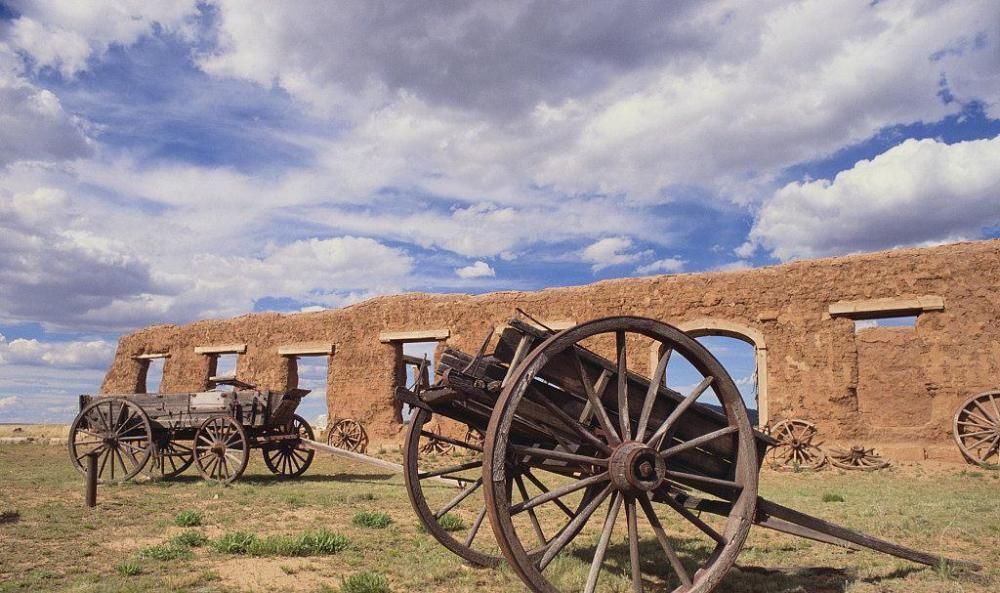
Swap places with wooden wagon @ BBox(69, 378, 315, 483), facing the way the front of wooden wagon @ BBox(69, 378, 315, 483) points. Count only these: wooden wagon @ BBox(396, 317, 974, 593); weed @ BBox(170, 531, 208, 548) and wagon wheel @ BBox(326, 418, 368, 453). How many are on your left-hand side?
1

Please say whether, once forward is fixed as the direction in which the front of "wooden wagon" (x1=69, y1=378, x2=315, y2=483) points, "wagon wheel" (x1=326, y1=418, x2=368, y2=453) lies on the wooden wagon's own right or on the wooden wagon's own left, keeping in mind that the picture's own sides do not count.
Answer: on the wooden wagon's own left

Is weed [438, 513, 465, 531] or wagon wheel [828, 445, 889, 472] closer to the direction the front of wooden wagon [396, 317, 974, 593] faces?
the wagon wheel

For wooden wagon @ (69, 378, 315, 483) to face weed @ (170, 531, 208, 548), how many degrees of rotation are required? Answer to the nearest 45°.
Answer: approximately 45° to its right
